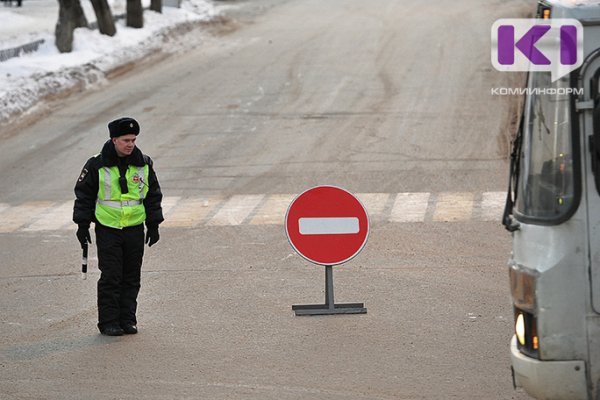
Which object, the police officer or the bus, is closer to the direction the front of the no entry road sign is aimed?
the bus

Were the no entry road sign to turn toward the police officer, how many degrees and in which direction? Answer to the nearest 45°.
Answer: approximately 90° to its right

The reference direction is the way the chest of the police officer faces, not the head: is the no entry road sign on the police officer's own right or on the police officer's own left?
on the police officer's own left

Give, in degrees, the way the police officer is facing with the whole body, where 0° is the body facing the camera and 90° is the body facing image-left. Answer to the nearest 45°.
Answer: approximately 0°

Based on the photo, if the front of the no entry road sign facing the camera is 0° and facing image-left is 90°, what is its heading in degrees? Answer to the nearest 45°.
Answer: approximately 0°

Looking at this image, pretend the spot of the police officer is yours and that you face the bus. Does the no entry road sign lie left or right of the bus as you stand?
left

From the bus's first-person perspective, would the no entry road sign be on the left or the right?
on its right
